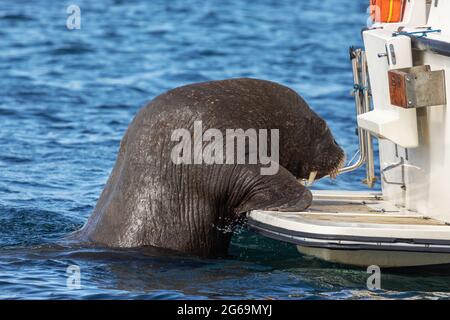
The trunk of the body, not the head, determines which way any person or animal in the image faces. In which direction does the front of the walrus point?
to the viewer's right

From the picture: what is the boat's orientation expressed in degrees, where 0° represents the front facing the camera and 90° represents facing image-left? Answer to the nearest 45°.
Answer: approximately 270°
